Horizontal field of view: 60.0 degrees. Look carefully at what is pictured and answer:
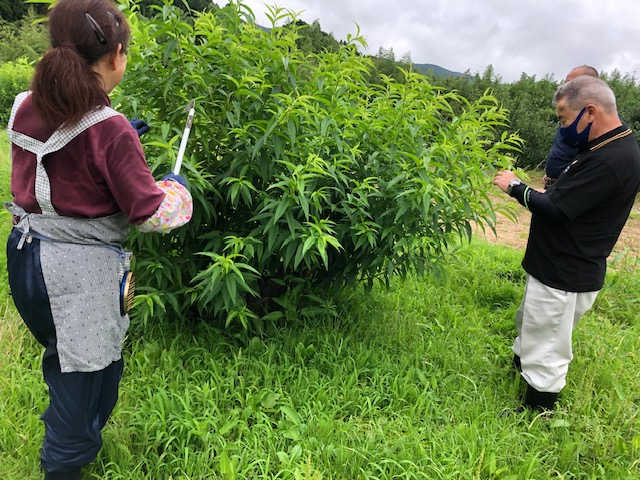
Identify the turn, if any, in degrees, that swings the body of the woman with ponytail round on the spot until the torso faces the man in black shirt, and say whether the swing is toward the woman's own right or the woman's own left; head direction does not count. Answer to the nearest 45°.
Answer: approximately 45° to the woman's own right

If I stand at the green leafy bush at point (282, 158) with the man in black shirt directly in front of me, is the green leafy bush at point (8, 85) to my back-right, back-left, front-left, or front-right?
back-left

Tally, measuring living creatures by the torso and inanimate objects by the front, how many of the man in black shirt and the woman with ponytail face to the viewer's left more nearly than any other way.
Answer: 1

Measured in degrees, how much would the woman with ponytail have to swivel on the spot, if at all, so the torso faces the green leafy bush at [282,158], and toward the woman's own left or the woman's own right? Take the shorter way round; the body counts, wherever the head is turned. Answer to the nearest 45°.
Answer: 0° — they already face it

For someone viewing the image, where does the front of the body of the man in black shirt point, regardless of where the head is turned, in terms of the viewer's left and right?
facing to the left of the viewer

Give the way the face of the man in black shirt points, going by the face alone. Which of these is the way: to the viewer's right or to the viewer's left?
to the viewer's left

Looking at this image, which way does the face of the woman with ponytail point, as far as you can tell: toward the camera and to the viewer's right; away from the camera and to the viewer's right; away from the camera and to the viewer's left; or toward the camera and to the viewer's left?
away from the camera and to the viewer's right

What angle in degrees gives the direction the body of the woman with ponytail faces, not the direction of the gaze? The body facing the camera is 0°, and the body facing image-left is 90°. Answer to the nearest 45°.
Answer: approximately 225°

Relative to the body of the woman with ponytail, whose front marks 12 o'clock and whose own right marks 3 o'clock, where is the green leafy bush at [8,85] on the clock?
The green leafy bush is roughly at 10 o'clock from the woman with ponytail.

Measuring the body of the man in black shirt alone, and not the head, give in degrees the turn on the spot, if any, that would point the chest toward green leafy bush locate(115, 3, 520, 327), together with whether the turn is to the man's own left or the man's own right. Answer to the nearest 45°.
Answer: approximately 45° to the man's own left

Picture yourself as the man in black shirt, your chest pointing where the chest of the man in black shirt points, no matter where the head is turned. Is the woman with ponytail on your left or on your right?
on your left
